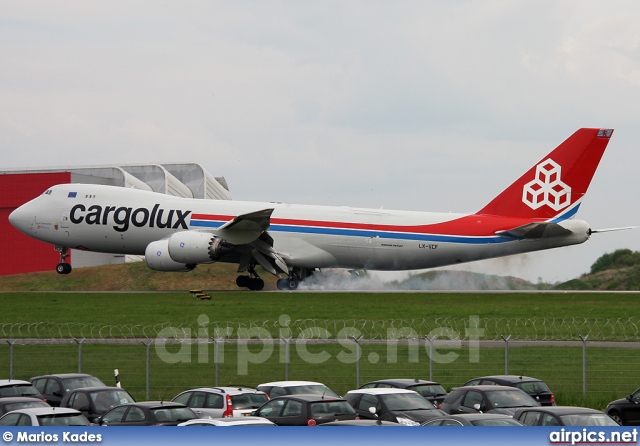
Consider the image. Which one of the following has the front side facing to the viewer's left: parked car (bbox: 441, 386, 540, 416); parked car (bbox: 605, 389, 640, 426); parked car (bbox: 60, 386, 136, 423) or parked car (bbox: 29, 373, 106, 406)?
parked car (bbox: 605, 389, 640, 426)

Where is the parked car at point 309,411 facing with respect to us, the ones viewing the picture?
facing away from the viewer and to the left of the viewer

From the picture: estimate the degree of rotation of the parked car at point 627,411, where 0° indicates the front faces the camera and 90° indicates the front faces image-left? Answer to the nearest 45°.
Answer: approximately 90°

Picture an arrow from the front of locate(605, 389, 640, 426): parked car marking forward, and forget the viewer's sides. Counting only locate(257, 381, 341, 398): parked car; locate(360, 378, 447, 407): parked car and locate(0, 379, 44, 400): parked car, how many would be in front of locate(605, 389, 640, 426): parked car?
3

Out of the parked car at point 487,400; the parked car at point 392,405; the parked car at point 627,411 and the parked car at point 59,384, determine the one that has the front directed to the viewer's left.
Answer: the parked car at point 627,411

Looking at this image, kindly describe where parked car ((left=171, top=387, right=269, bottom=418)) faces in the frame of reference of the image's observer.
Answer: facing away from the viewer and to the left of the viewer
